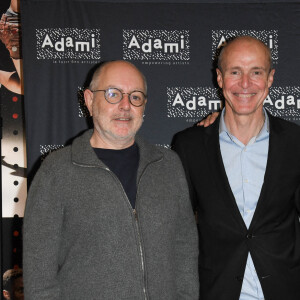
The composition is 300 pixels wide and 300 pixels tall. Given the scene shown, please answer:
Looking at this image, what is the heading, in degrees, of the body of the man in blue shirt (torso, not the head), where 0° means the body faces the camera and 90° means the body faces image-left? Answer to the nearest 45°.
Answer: approximately 0°

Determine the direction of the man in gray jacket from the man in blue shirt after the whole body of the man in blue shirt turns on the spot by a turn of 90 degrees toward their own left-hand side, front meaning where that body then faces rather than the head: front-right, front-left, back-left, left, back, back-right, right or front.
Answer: back-right
